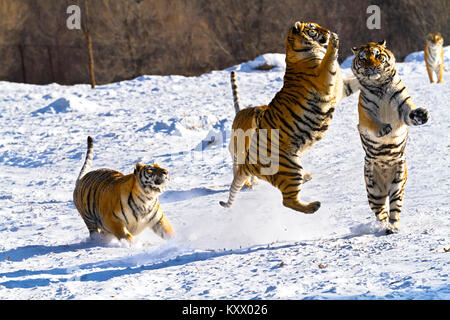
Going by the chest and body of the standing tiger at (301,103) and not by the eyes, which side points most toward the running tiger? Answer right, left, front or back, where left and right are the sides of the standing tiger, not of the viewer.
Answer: back

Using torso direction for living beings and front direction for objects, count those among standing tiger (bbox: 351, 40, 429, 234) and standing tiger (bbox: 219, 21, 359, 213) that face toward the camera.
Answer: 1

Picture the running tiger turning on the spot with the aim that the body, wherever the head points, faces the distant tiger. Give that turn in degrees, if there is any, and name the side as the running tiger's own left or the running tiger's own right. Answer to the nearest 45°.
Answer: approximately 90° to the running tiger's own left

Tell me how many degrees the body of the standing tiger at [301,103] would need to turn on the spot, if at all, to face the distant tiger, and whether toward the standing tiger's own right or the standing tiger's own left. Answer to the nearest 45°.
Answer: approximately 90° to the standing tiger's own left

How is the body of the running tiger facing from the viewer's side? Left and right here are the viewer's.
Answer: facing the viewer and to the right of the viewer

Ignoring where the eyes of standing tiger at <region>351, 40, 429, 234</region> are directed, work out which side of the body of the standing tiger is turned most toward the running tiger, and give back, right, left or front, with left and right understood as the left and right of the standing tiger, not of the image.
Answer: right

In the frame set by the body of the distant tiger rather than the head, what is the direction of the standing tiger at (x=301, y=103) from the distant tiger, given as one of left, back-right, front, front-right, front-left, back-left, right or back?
front

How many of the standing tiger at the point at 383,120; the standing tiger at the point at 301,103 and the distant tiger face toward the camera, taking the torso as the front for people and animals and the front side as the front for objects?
2

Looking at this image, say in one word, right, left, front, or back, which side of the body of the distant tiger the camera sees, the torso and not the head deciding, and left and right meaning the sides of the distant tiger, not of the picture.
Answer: front

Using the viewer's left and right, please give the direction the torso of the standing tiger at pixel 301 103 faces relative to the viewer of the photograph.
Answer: facing to the right of the viewer

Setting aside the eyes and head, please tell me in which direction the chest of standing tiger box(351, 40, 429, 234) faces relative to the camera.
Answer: toward the camera

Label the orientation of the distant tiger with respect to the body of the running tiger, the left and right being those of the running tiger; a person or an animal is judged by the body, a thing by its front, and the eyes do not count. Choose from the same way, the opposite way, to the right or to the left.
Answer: to the right

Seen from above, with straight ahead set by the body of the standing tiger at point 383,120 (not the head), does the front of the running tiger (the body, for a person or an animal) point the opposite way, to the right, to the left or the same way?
to the left

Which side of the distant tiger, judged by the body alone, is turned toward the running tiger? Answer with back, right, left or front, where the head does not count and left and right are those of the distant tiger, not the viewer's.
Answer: front
